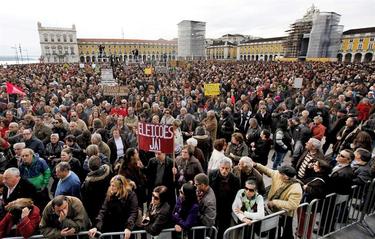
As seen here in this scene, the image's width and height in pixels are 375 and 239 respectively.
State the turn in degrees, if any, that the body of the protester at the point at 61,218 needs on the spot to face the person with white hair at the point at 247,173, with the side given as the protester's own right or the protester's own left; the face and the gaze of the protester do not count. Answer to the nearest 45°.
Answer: approximately 90° to the protester's own left

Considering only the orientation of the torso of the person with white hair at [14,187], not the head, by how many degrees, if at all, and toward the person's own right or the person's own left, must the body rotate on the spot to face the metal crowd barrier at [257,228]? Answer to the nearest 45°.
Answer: approximately 90° to the person's own left

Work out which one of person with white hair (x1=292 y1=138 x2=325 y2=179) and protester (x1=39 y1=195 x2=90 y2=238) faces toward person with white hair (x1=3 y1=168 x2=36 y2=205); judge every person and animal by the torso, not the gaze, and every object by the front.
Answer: person with white hair (x1=292 y1=138 x2=325 y2=179)

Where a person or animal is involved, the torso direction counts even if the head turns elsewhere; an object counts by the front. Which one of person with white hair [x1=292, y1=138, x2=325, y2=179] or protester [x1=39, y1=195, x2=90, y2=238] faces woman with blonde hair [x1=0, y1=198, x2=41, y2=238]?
the person with white hair

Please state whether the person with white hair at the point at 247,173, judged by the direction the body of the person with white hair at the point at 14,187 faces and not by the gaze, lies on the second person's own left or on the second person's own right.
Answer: on the second person's own left

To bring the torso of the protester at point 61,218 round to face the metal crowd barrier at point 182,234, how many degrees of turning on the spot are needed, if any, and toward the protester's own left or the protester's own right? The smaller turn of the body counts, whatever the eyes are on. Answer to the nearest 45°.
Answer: approximately 45° to the protester's own left

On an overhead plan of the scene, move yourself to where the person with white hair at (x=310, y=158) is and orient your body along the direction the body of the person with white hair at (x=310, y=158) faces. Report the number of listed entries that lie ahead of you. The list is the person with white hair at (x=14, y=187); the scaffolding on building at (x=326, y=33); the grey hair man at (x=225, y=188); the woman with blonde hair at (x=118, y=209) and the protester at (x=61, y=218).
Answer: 4

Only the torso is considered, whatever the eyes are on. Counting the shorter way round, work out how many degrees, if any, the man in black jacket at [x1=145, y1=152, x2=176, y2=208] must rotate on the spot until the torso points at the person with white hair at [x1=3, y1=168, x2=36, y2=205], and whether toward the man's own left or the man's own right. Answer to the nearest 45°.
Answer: approximately 90° to the man's own right

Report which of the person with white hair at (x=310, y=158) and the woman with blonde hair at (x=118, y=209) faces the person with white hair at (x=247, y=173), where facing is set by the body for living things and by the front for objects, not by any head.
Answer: the person with white hair at (x=310, y=158)

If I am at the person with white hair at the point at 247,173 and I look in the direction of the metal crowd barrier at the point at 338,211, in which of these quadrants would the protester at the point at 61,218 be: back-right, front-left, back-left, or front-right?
back-right

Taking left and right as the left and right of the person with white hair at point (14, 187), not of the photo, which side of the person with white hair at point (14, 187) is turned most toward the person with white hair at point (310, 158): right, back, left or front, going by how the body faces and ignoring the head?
left

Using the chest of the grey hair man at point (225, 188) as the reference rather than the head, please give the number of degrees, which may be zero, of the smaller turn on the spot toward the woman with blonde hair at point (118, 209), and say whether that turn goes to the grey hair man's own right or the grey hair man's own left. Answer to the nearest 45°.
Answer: approximately 45° to the grey hair man's own right
